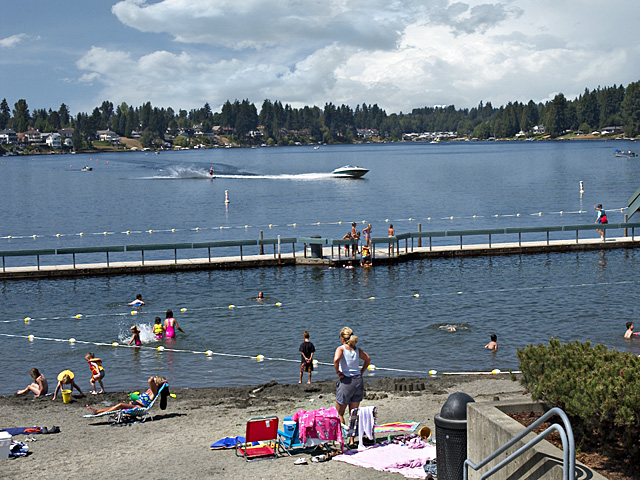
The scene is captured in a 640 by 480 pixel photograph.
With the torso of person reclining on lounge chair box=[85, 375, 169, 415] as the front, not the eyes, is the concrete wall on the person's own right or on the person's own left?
on the person's own left

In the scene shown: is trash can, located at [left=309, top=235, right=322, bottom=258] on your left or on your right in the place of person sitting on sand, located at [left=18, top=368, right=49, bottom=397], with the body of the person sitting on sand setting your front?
on your right

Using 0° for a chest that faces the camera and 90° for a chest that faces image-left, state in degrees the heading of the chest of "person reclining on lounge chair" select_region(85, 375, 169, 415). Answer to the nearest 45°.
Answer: approximately 90°

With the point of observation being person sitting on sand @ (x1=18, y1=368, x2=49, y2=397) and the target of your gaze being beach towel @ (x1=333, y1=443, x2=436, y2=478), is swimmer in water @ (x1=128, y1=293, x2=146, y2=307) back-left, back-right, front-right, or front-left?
back-left

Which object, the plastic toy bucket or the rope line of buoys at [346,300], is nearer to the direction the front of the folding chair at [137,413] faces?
the plastic toy bucket

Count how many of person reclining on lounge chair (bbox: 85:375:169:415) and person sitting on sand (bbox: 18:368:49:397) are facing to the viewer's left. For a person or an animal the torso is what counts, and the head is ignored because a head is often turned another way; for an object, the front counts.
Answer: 2

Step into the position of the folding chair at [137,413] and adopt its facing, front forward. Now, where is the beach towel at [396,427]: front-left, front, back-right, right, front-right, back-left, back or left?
back-left

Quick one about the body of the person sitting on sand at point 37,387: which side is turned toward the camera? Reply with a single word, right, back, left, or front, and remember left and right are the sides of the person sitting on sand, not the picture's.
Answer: left

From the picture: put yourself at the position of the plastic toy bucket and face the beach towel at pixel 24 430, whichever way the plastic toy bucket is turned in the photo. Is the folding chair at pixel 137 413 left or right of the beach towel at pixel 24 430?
left

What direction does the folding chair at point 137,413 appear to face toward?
to the viewer's left
